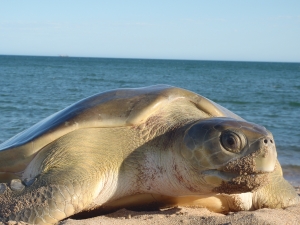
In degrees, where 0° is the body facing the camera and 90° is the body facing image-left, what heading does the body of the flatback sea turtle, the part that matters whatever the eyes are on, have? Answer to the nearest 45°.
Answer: approximately 315°
